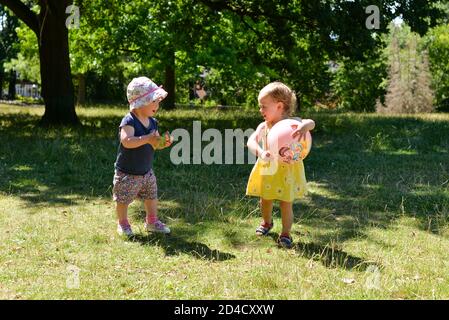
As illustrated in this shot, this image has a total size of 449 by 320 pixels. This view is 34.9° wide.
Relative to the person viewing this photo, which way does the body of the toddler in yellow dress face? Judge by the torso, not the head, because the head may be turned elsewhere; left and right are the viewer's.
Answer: facing the viewer and to the left of the viewer

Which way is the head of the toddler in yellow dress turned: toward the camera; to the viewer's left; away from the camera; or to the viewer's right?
to the viewer's left

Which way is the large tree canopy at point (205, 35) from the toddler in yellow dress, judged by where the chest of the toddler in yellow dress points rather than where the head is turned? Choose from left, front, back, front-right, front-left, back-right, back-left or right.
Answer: back-right

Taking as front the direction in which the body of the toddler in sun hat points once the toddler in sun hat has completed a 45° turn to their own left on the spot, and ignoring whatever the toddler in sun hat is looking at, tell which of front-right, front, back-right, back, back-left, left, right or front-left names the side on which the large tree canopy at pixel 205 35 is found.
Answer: left

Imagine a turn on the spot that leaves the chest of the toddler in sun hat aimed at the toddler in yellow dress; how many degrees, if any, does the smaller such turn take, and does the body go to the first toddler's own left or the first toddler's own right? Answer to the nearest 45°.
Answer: approximately 45° to the first toddler's own left

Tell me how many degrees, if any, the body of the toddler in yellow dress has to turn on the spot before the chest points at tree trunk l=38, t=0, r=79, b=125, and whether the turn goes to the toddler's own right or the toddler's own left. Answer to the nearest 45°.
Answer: approximately 90° to the toddler's own right

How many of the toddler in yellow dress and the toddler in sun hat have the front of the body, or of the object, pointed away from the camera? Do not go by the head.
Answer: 0

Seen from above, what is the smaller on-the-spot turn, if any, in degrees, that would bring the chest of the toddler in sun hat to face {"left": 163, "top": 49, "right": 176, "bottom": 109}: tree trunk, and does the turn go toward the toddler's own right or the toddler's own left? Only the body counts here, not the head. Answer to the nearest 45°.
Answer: approximately 135° to the toddler's own left

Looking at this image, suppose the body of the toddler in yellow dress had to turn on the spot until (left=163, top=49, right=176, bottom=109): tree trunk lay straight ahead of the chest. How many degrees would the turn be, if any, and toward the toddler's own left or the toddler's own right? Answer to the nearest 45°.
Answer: approximately 135° to the toddler's own right

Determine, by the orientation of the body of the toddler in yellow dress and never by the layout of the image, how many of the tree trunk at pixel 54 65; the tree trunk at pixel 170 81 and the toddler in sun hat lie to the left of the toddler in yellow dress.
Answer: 0

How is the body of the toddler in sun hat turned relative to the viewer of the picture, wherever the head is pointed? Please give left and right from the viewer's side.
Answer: facing the viewer and to the right of the viewer

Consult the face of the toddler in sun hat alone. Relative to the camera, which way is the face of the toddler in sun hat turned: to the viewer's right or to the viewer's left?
to the viewer's right

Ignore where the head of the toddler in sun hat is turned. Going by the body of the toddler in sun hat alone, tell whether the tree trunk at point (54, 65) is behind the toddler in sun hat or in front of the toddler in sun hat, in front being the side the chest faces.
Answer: behind

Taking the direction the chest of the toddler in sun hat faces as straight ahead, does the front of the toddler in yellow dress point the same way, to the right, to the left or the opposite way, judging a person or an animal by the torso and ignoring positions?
to the right
